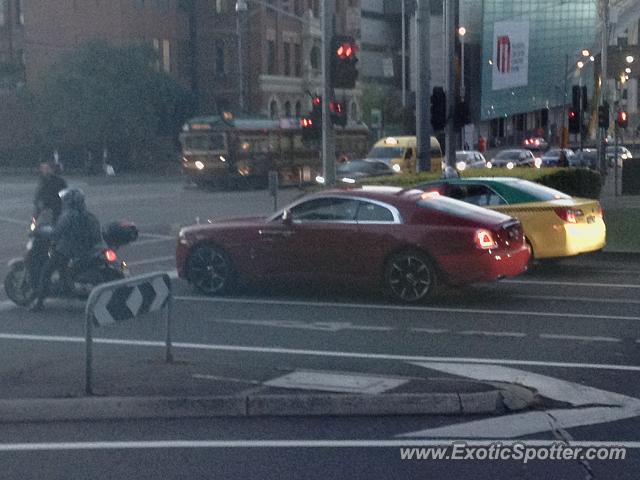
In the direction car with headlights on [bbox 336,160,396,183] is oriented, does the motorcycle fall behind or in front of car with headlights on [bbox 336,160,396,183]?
in front

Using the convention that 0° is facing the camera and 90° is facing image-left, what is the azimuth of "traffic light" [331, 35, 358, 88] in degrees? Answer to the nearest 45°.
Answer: approximately 0°

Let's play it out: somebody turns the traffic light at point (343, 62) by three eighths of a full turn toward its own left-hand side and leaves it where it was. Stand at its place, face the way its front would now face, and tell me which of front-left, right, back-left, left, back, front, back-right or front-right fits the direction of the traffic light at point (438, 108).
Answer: front

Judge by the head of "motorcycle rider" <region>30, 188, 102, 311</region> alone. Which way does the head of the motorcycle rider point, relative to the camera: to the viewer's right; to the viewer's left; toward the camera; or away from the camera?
to the viewer's left

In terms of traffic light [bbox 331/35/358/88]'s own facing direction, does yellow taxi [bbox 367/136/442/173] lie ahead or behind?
behind

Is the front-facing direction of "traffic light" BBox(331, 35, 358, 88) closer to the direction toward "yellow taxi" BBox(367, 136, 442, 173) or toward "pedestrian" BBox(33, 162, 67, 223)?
the pedestrian

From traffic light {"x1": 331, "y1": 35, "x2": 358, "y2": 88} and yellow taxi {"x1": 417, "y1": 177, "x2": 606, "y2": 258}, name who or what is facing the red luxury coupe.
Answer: the traffic light

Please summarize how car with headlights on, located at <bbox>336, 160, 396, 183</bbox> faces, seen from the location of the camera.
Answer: facing the viewer and to the left of the viewer

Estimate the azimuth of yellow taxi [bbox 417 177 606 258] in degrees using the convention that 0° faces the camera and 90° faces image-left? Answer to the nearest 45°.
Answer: approximately 135°

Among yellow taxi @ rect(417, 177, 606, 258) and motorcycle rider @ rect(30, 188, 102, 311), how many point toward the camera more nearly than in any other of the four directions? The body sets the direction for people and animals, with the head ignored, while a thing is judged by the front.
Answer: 0

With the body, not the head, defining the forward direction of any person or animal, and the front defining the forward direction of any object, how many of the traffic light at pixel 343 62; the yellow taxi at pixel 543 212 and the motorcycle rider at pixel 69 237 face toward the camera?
1

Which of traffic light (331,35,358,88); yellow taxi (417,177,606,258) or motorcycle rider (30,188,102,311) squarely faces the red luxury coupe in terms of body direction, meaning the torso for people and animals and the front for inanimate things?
the traffic light

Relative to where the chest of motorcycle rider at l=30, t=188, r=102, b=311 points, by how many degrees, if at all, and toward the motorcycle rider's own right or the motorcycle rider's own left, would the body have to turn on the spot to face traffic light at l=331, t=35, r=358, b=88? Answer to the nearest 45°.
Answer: approximately 90° to the motorcycle rider's own right

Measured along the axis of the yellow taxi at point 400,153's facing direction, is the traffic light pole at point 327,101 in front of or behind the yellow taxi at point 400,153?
in front

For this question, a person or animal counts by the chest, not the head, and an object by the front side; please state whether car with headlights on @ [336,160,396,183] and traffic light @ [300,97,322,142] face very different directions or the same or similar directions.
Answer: same or similar directions

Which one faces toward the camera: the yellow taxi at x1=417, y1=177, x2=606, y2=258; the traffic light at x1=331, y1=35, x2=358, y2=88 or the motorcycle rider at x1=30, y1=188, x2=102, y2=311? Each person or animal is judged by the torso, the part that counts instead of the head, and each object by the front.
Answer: the traffic light

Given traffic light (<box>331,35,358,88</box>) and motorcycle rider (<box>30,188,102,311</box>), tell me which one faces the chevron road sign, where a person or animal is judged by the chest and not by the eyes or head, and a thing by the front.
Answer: the traffic light

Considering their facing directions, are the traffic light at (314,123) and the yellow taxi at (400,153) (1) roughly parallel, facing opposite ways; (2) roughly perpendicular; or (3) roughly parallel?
roughly parallel

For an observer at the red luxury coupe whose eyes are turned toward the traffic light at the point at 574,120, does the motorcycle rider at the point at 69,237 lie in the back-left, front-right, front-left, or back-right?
back-left

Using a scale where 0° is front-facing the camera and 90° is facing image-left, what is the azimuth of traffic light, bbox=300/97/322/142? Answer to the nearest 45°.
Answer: approximately 45°
